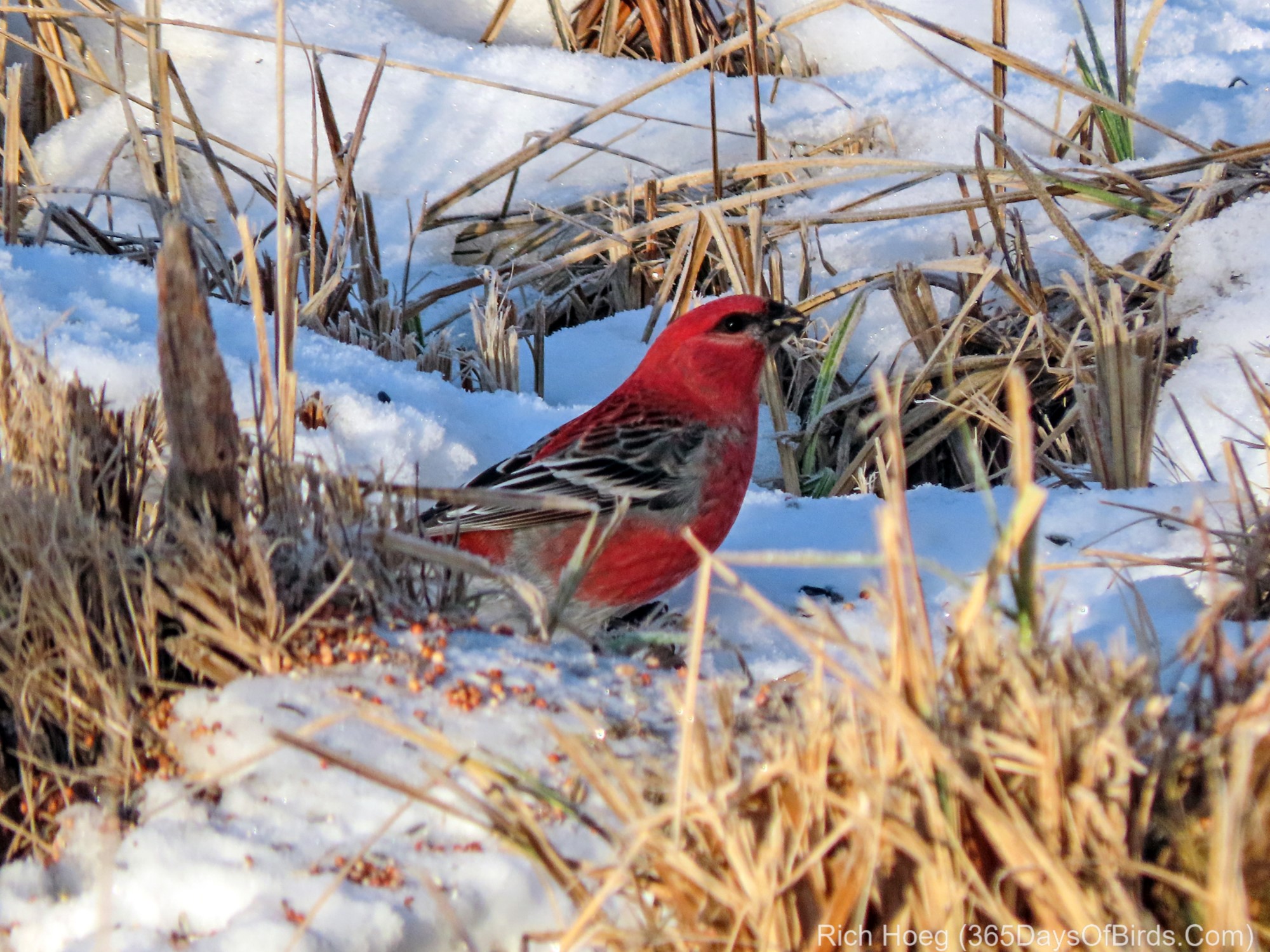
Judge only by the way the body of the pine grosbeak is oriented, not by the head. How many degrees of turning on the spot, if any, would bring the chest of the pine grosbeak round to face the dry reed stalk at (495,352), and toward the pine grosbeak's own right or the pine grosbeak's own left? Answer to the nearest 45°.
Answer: approximately 135° to the pine grosbeak's own left

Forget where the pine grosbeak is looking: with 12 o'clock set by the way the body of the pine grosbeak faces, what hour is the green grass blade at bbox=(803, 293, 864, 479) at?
The green grass blade is roughly at 10 o'clock from the pine grosbeak.

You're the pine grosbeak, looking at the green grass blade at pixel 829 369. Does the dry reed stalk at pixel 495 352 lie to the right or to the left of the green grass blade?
left

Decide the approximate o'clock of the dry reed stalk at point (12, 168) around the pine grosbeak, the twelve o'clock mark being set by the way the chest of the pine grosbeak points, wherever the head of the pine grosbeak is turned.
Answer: The dry reed stalk is roughly at 7 o'clock from the pine grosbeak.

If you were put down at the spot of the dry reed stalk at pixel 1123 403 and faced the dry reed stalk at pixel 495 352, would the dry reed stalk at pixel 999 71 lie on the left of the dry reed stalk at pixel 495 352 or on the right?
right

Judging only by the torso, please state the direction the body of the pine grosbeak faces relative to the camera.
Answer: to the viewer's right

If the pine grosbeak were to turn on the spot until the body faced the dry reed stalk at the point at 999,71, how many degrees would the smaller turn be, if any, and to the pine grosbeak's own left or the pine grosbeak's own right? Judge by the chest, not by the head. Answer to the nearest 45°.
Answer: approximately 45° to the pine grosbeak's own left
